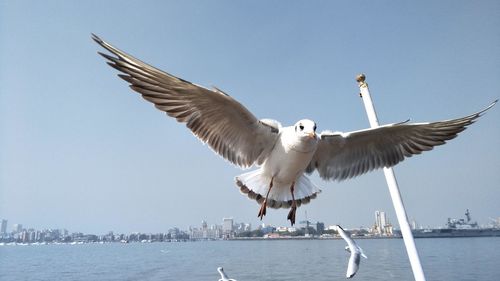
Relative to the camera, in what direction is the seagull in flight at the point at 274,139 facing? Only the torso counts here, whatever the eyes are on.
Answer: toward the camera

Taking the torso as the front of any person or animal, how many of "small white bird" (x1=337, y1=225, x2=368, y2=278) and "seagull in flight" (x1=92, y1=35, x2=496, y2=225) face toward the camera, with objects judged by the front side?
1
